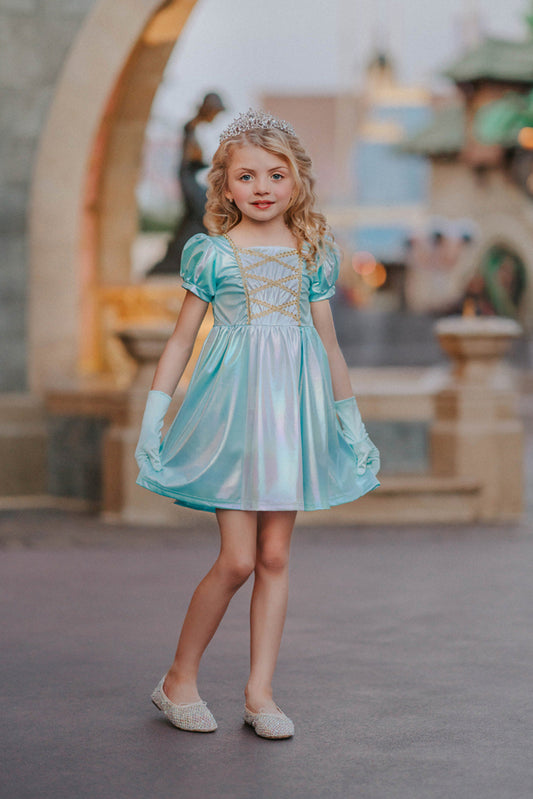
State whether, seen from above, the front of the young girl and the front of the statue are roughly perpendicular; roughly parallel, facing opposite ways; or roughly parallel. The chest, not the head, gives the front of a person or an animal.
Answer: roughly perpendicular

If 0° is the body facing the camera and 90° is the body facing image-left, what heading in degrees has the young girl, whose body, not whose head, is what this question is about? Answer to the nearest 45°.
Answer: approximately 0°

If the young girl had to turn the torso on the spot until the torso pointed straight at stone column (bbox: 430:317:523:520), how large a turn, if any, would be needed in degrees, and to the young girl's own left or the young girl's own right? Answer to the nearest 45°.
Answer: approximately 180°

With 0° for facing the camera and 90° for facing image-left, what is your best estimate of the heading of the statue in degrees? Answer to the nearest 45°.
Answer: approximately 270°

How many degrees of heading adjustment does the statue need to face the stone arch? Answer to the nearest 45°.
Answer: approximately 135° to its right

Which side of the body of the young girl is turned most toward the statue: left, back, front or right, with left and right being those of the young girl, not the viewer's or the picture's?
back

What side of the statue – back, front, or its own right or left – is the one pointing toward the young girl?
right
